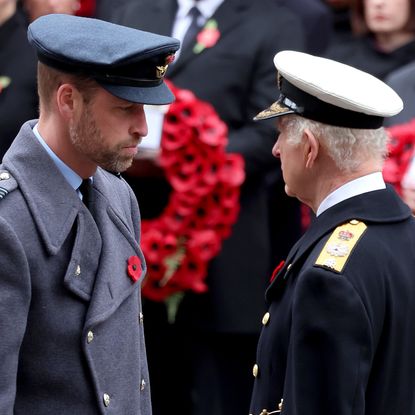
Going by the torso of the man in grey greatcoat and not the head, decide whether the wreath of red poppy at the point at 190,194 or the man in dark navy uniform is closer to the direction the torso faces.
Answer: the man in dark navy uniform

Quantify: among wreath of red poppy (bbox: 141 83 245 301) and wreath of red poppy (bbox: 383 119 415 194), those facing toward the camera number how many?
2

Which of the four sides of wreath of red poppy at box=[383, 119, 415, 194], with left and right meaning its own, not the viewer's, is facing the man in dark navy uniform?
front

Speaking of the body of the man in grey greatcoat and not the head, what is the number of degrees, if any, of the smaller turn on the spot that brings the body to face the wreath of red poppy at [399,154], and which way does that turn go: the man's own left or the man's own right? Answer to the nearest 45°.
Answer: approximately 90° to the man's own left

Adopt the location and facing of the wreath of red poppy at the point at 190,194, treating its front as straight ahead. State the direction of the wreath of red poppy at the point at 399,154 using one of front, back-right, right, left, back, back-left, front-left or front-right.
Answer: left

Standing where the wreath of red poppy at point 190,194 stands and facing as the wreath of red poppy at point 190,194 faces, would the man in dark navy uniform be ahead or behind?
ahead

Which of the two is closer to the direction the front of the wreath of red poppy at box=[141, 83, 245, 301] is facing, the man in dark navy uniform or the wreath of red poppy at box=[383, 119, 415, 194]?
the man in dark navy uniform

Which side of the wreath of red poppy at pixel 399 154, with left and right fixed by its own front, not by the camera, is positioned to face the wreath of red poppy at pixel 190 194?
right

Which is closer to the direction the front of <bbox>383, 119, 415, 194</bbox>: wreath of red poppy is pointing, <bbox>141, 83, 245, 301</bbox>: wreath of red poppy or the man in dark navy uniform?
the man in dark navy uniform

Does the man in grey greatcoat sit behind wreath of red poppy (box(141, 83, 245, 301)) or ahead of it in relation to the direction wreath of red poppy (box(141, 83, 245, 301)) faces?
ahead

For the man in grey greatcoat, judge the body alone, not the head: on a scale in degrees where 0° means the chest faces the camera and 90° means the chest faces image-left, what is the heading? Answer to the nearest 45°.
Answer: approximately 315°

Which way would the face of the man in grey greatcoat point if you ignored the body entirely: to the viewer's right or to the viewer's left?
to the viewer's right

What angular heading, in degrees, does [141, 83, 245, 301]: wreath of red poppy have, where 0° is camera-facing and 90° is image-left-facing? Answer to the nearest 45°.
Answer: approximately 0°
